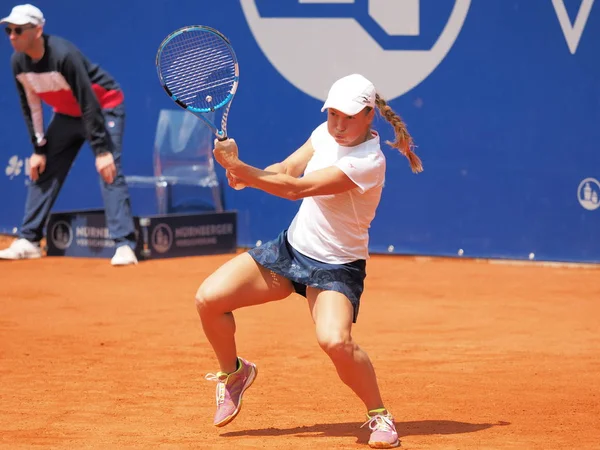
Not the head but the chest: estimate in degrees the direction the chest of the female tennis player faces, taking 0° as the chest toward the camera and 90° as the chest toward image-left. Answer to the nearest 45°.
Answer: approximately 45°

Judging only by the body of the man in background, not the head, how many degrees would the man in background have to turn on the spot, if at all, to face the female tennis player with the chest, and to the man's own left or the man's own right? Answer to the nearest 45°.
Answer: approximately 45° to the man's own left

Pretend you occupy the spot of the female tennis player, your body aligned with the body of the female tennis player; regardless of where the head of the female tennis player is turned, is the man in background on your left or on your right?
on your right
